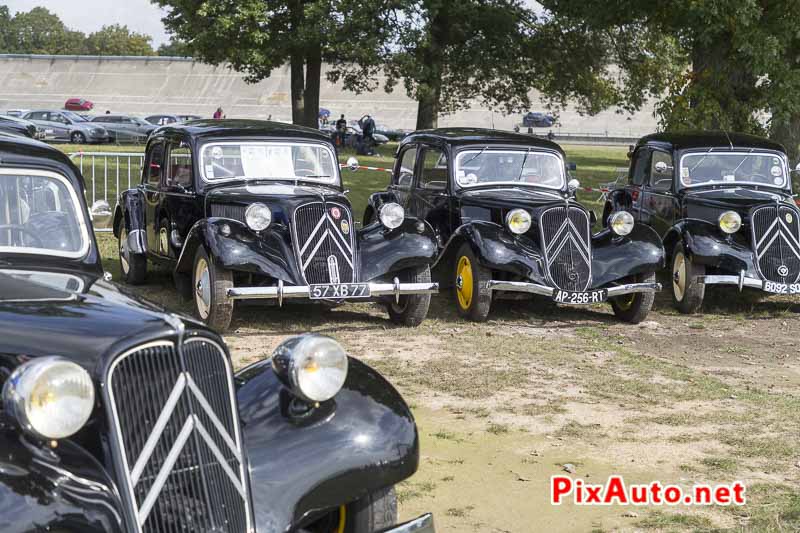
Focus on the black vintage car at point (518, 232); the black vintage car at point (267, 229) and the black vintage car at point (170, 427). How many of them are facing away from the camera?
0

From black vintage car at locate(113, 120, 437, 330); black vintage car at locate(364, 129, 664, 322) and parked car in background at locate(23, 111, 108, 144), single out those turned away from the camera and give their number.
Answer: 0

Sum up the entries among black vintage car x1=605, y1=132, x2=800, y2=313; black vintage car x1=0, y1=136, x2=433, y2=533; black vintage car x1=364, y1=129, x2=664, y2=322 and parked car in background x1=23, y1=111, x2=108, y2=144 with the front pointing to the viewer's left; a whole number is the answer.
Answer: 0

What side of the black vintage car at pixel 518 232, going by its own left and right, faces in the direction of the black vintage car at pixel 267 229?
right

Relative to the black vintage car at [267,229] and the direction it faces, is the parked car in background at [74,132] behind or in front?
behind

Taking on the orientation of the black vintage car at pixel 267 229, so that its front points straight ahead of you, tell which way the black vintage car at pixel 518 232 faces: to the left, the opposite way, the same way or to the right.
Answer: the same way

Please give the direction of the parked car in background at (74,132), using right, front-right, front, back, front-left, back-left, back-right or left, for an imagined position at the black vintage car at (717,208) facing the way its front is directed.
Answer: back

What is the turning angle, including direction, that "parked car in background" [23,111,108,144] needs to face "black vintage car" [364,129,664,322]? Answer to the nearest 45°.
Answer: approximately 45° to its right

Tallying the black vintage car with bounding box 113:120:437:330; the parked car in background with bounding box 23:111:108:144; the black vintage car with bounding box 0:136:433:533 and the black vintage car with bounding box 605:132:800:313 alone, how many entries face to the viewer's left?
0

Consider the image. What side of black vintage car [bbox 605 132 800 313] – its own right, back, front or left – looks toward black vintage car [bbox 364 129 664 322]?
right

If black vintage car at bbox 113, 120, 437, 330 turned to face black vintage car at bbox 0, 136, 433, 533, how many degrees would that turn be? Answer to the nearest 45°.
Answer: approximately 45° to its right

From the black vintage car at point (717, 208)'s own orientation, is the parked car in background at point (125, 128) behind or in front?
behind

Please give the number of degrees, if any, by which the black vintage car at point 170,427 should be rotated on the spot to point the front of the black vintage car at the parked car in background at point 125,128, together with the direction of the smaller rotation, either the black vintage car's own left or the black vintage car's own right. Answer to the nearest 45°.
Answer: approximately 135° to the black vintage car's own left

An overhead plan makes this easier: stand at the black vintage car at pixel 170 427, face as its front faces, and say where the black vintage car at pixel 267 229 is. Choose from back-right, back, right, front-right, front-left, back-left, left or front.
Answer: back-left

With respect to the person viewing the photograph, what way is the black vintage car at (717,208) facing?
facing the viewer and to the right of the viewer
